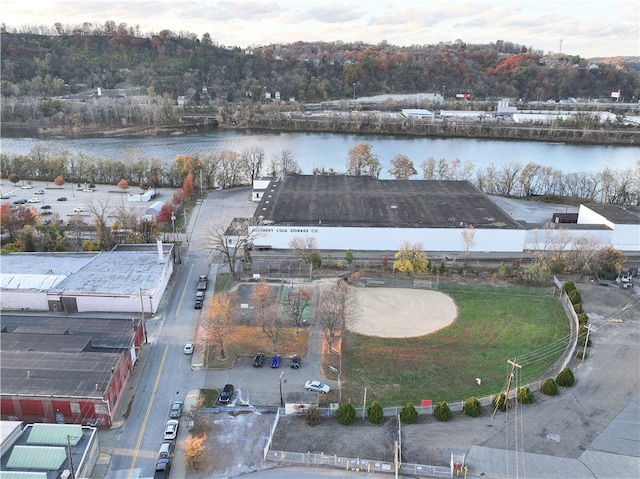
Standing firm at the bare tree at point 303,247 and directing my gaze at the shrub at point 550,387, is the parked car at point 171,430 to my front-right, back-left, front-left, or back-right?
front-right

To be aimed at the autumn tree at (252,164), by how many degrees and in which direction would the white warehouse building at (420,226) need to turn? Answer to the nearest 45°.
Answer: approximately 135° to its right

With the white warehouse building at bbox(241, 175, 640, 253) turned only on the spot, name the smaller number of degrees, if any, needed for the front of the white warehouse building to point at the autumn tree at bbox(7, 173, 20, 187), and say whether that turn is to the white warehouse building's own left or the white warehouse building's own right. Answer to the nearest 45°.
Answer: approximately 90° to the white warehouse building's own right

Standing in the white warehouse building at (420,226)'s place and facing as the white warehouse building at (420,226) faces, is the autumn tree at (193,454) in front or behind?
in front

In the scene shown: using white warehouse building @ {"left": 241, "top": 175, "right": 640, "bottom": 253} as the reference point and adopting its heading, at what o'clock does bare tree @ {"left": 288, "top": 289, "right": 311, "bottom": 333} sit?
The bare tree is roughly at 1 o'clock from the white warehouse building.

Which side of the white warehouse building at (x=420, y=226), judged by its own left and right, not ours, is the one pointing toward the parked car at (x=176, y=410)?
front

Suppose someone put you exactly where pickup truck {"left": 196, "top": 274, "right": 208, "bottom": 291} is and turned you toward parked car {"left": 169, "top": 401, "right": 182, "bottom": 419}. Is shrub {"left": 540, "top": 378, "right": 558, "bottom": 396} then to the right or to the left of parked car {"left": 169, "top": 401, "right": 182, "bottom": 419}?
left

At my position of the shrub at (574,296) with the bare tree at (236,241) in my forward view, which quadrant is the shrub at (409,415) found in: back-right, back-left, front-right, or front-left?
front-left

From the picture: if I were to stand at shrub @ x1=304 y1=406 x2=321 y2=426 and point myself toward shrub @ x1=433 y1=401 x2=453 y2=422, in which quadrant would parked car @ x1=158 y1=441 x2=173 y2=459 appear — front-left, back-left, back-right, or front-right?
back-right

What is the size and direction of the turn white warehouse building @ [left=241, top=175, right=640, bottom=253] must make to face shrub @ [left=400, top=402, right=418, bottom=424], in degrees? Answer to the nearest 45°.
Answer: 0° — it already faces it

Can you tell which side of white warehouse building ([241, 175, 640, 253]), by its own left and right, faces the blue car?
front

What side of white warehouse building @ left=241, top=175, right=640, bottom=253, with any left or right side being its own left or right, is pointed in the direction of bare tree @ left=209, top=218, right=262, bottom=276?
right

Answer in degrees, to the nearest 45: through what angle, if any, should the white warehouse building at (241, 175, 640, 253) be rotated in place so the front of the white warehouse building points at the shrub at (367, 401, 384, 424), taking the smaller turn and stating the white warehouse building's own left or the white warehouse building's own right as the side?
0° — it already faces it

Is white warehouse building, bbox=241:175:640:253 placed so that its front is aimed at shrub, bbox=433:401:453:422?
yes

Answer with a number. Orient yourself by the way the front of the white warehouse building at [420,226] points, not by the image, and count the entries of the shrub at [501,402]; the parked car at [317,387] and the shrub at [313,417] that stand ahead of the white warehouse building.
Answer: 3

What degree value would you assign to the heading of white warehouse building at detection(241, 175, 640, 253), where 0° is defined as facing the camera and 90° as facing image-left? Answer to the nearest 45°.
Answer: approximately 0°

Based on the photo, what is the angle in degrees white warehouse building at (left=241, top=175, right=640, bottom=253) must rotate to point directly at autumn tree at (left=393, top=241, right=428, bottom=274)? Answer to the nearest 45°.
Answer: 0° — it already faces it

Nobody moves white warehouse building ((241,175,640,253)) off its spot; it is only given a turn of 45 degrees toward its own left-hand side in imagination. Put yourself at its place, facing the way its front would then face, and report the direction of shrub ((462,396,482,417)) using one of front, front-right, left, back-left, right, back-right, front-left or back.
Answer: front-right

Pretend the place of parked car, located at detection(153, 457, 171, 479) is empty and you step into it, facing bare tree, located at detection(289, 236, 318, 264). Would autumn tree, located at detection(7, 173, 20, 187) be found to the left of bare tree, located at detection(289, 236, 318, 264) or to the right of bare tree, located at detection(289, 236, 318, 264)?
left

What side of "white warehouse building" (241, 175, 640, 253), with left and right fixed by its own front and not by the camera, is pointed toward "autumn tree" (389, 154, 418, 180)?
back
